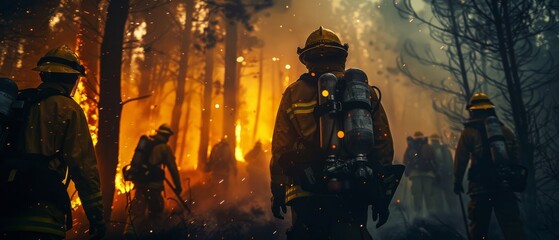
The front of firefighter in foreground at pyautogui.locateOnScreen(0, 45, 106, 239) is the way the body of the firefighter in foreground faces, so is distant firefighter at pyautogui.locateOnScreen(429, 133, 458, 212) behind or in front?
in front

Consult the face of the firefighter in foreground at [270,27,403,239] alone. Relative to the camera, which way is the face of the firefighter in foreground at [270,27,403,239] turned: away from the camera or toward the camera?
away from the camera

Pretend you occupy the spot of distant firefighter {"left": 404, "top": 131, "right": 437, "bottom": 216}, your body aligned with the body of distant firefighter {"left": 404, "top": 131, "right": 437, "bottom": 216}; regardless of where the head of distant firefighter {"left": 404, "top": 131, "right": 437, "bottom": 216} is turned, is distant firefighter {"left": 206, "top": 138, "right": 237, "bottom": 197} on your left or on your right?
on your left

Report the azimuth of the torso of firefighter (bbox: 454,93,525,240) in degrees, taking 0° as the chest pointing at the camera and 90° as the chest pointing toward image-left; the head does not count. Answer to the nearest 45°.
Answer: approximately 135°

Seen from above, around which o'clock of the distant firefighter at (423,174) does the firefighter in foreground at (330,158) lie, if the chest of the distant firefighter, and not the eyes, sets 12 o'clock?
The firefighter in foreground is roughly at 6 o'clock from the distant firefighter.

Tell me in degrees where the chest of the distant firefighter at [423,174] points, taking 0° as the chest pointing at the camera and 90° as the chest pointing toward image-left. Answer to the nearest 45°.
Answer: approximately 180°

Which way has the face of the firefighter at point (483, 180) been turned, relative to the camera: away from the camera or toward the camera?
away from the camera

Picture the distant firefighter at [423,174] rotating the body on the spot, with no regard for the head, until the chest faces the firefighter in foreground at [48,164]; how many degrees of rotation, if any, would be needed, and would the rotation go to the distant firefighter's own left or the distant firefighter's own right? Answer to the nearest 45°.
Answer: approximately 180°

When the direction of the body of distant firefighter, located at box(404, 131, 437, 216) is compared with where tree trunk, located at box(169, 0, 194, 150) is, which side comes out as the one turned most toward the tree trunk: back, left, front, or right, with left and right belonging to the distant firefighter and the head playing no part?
left

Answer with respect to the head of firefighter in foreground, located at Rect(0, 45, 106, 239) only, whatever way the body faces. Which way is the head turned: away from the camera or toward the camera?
away from the camera

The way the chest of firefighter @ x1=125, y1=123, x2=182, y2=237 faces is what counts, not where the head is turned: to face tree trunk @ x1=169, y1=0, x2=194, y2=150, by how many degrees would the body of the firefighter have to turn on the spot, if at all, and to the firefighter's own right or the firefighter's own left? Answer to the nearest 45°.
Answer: approximately 45° to the firefighter's own left

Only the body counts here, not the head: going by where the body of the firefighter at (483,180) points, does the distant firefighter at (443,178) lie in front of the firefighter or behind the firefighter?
in front
